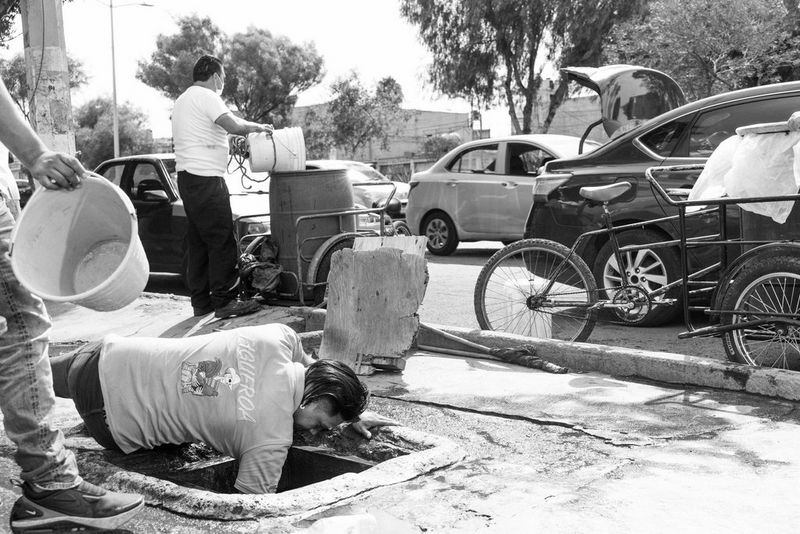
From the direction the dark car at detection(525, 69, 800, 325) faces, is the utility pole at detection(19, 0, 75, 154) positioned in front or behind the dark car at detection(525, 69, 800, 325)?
behind

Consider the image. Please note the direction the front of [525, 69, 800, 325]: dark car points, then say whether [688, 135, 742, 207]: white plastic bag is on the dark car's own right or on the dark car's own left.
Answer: on the dark car's own right

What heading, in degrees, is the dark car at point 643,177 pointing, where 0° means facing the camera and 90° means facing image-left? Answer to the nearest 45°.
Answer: approximately 270°

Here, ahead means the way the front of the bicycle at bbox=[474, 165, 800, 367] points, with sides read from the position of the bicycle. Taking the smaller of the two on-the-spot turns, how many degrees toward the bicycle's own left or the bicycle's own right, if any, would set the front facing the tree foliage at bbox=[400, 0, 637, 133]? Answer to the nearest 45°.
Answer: approximately 90° to the bicycle's own left

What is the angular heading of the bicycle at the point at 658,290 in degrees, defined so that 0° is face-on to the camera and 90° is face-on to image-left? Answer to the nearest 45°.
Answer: approximately 270°

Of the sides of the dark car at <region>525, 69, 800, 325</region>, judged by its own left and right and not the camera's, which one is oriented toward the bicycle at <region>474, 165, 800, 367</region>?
right

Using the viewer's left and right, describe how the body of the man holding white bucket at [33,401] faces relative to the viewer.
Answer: facing to the right of the viewer
